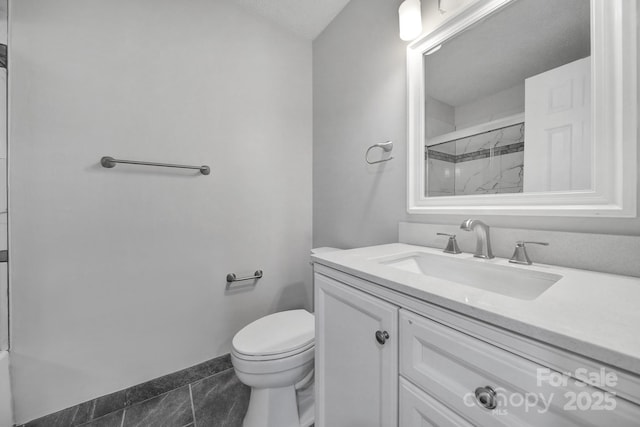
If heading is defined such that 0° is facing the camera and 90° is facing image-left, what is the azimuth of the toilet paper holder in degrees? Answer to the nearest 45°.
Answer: approximately 315°

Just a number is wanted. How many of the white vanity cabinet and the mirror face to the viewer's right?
0

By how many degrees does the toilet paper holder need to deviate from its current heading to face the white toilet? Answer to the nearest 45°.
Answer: approximately 45° to its right

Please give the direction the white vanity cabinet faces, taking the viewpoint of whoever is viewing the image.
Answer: facing the viewer and to the left of the viewer

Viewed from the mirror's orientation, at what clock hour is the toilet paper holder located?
The toilet paper holder is roughly at 1 o'clock from the mirror.

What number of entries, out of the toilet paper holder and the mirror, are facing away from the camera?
0

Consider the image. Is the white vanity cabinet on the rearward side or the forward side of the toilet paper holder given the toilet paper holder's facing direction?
on the forward side

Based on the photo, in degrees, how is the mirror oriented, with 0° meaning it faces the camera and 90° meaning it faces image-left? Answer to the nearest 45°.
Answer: approximately 45°
